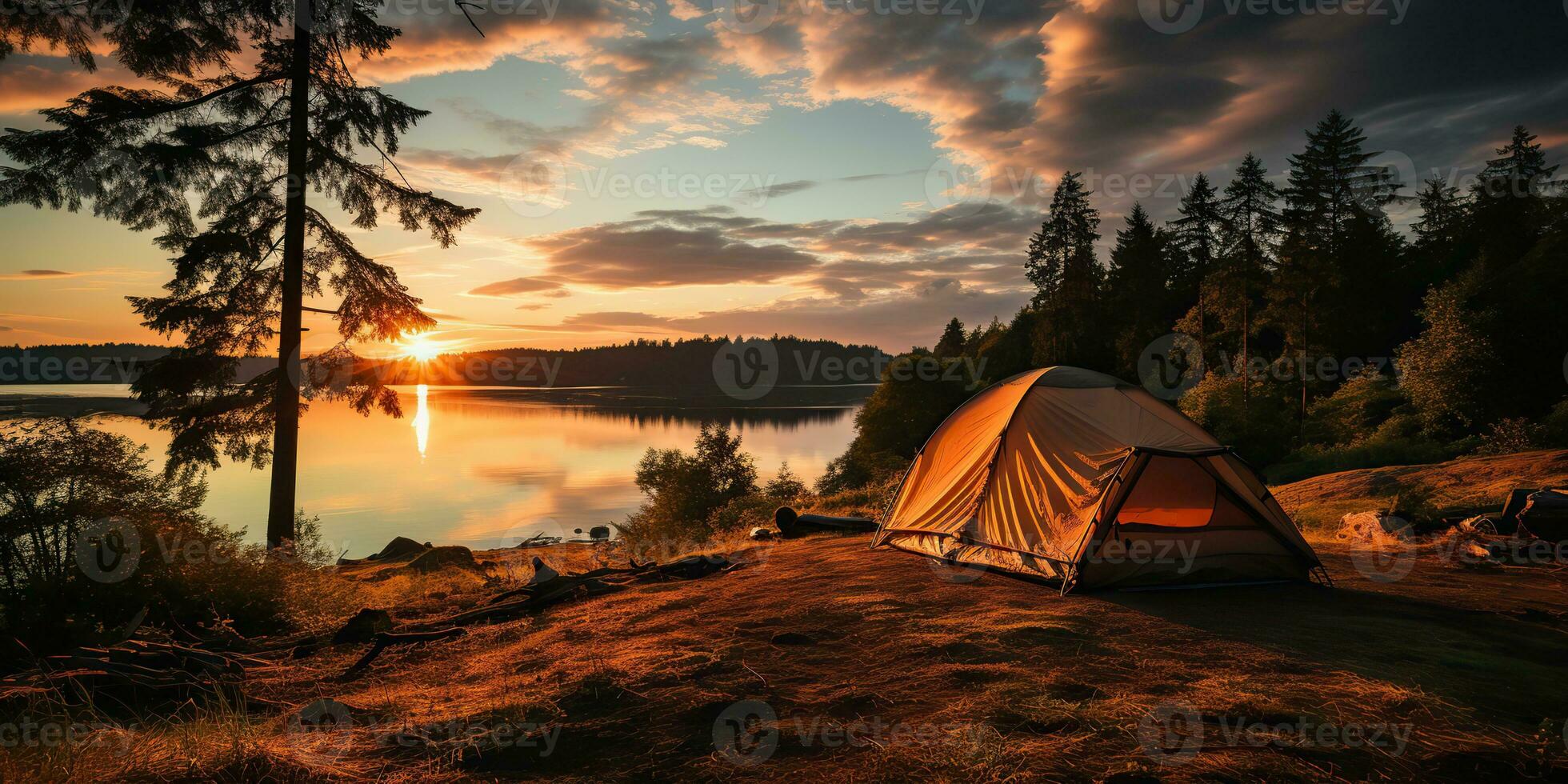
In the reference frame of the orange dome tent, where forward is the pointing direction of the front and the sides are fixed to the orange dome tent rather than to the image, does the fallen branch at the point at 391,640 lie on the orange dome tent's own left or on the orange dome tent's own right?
on the orange dome tent's own right

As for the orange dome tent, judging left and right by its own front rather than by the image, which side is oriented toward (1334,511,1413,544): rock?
left

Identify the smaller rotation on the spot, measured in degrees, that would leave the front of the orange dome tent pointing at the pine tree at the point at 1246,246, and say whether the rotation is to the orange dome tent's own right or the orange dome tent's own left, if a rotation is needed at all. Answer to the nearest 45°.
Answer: approximately 135° to the orange dome tent's own left

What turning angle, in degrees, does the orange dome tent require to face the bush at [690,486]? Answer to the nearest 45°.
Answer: approximately 180°

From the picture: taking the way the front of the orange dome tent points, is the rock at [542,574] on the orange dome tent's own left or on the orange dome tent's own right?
on the orange dome tent's own right

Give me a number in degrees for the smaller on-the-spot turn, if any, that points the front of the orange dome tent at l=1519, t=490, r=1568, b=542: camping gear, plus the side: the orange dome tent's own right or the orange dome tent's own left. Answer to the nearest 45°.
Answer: approximately 90° to the orange dome tent's own left

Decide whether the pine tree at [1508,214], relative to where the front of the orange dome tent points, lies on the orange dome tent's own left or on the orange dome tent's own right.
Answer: on the orange dome tent's own left

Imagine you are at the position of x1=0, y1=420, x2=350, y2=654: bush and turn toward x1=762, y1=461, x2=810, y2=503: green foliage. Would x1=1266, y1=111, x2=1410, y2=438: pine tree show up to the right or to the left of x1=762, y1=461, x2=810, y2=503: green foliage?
right

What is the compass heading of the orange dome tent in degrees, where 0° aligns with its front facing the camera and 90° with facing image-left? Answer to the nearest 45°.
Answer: approximately 315°

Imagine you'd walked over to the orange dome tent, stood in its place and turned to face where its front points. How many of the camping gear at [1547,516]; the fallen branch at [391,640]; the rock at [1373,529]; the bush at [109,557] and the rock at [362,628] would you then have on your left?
2

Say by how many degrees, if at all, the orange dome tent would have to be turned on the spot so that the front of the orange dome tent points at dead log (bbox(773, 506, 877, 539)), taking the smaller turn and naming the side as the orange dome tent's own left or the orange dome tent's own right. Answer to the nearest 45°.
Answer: approximately 180°

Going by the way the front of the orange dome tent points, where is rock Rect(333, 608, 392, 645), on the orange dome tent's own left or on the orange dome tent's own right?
on the orange dome tent's own right

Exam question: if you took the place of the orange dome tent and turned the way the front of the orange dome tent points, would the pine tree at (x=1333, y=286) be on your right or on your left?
on your left

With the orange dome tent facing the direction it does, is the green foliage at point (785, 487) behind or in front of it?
behind
